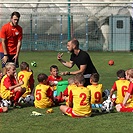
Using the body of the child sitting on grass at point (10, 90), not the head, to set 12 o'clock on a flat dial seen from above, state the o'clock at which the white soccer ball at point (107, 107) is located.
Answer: The white soccer ball is roughly at 1 o'clock from the child sitting on grass.

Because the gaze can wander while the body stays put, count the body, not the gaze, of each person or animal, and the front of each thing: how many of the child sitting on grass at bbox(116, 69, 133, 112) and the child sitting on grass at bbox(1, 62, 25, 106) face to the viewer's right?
1

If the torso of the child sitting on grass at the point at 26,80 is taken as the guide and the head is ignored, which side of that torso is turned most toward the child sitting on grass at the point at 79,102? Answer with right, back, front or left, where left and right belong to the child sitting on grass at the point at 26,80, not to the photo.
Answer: right

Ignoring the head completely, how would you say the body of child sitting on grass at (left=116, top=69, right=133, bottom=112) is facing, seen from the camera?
to the viewer's left

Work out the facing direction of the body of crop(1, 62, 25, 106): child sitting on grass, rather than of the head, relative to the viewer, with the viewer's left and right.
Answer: facing to the right of the viewer
